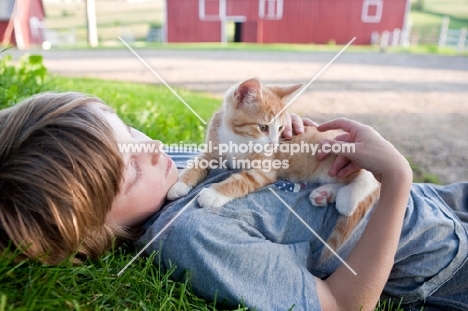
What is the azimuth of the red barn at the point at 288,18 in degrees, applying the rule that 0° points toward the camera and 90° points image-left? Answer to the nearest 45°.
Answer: approximately 0°

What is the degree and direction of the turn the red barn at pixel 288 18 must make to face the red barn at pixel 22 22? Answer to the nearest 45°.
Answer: approximately 90° to its right

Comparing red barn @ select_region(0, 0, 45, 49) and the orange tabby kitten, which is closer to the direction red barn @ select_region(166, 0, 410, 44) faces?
the orange tabby kitten

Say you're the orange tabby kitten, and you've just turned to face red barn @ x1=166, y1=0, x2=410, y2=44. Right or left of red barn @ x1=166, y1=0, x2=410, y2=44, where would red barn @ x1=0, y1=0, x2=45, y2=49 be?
left

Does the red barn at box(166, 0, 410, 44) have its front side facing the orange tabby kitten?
yes
